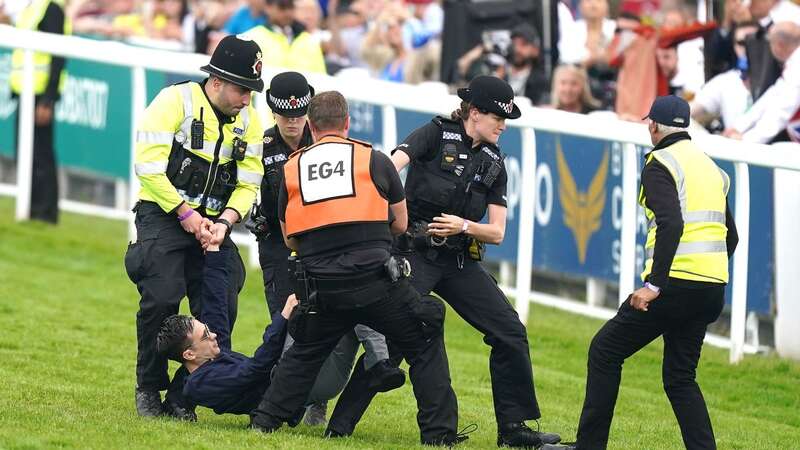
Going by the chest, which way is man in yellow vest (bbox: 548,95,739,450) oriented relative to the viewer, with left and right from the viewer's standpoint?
facing away from the viewer and to the left of the viewer

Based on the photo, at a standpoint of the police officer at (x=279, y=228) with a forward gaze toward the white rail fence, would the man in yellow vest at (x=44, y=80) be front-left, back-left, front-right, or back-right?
front-left

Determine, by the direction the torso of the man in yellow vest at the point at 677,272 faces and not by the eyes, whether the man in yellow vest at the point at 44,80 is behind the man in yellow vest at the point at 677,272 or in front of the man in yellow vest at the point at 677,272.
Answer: in front

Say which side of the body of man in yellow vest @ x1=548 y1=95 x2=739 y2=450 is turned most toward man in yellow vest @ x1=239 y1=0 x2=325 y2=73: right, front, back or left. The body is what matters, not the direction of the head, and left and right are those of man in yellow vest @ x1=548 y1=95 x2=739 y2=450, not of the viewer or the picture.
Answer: front

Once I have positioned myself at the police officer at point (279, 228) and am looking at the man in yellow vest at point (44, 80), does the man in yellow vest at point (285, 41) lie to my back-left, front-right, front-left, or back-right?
front-right

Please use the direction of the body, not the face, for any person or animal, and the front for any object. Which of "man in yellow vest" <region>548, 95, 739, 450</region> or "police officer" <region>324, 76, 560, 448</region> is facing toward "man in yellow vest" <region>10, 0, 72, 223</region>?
"man in yellow vest" <region>548, 95, 739, 450</region>

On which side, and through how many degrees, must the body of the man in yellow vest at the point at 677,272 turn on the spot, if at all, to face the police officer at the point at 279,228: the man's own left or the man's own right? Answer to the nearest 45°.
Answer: approximately 45° to the man's own left

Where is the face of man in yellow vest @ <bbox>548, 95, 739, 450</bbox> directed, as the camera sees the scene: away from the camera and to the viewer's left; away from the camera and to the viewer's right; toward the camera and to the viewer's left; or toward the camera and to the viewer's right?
away from the camera and to the viewer's left

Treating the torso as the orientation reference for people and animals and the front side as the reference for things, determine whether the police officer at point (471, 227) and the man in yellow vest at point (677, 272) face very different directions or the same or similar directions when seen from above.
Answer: very different directions
